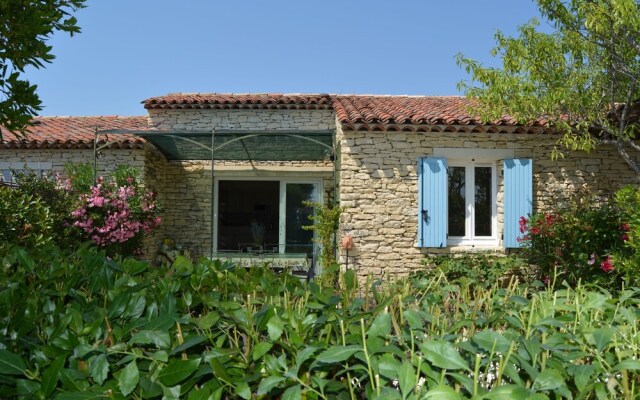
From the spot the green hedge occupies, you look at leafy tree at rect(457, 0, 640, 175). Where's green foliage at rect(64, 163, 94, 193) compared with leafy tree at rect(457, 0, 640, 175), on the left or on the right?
left

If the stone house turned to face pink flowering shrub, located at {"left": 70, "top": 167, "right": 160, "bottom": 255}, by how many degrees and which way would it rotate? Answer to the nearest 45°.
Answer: approximately 90° to its right

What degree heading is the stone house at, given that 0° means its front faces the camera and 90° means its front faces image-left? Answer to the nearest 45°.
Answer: approximately 0°

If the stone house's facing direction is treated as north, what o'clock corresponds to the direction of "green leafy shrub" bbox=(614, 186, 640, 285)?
The green leafy shrub is roughly at 11 o'clock from the stone house.

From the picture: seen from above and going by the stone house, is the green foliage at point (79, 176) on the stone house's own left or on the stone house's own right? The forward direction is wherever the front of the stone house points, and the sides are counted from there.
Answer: on the stone house's own right

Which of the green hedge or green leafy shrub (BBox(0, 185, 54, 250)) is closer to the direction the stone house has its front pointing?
the green hedge

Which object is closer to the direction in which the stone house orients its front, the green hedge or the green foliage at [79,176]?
the green hedge

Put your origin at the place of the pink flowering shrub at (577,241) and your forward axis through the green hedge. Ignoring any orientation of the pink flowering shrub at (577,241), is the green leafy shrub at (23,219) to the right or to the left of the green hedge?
right
